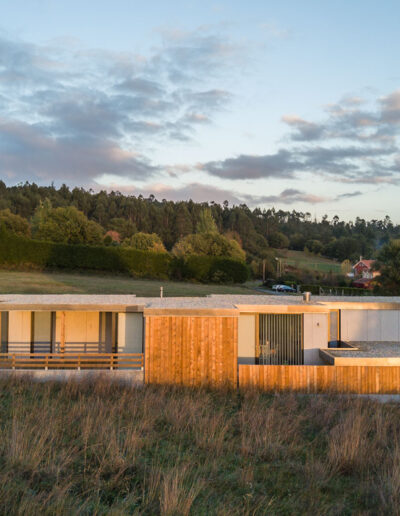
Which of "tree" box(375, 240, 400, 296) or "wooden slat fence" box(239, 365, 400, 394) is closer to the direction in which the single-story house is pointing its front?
the wooden slat fence

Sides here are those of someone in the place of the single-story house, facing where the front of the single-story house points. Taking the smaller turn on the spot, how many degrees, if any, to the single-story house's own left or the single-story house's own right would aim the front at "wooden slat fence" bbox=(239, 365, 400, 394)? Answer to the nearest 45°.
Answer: approximately 45° to the single-story house's own left

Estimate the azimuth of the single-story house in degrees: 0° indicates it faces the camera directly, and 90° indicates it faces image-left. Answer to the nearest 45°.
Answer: approximately 0°

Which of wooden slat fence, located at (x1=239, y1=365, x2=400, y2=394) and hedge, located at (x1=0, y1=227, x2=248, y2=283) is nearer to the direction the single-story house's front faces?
the wooden slat fence

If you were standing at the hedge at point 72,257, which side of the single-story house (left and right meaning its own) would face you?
back

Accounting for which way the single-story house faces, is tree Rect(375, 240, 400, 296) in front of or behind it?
behind
